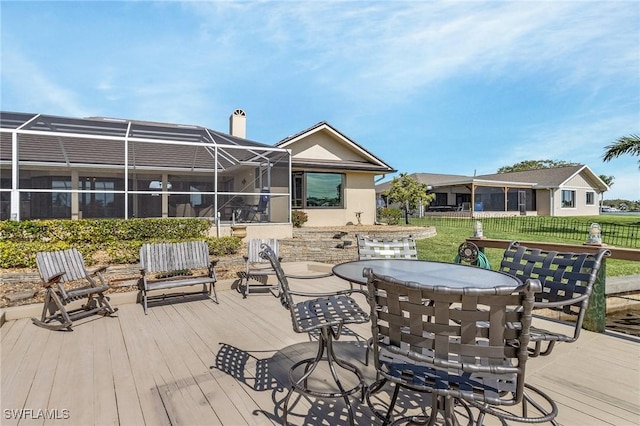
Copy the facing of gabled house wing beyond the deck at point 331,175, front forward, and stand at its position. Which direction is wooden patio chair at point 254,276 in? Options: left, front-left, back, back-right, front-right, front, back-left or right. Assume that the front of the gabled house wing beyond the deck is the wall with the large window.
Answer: front

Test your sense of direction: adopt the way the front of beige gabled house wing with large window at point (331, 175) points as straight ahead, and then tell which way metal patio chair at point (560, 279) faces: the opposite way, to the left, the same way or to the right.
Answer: to the right

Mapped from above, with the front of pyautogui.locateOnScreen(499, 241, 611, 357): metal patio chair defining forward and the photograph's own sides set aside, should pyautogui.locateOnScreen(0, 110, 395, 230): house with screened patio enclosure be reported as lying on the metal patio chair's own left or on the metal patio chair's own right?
on the metal patio chair's own right

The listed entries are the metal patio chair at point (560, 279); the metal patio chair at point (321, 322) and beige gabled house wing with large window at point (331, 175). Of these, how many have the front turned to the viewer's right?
1

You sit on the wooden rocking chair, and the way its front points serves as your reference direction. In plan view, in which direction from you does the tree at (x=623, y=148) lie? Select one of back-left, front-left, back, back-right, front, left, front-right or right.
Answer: front-left

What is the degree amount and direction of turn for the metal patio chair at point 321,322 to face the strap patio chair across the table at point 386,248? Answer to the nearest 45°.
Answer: approximately 45° to its left

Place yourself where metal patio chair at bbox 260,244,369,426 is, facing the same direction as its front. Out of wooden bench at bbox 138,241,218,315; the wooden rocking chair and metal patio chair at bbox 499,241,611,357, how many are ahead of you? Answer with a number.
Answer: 1

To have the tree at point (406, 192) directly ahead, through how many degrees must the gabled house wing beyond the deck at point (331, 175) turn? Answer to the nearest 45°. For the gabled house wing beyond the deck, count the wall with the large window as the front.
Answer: approximately 135° to its left

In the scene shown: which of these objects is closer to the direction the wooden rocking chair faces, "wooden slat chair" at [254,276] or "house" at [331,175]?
the wooden slat chair

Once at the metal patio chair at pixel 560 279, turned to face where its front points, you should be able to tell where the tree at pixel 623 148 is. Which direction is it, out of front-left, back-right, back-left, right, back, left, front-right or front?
back-right

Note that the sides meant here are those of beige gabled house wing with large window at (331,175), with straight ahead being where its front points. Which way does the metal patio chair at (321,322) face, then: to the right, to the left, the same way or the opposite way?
to the left

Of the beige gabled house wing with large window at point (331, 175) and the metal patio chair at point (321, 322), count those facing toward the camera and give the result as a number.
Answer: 1

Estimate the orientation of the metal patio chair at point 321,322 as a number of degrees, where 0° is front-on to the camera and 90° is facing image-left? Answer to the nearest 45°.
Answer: approximately 270°

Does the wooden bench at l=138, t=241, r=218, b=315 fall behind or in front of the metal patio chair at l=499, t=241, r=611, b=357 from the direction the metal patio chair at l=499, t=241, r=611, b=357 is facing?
in front
